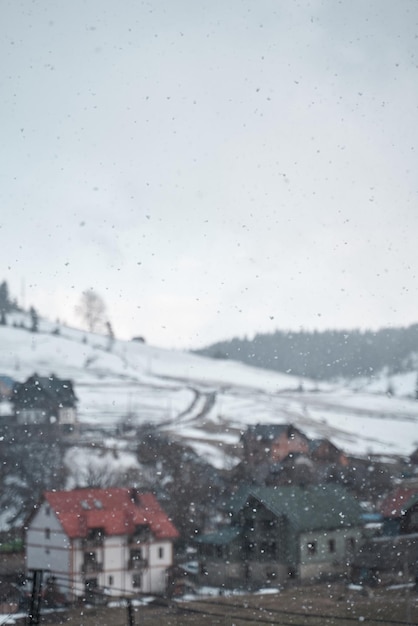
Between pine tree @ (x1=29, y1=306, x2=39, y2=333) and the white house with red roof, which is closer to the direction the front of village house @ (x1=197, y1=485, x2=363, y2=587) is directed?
the white house with red roof

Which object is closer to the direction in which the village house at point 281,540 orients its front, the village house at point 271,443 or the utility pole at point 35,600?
the utility pole

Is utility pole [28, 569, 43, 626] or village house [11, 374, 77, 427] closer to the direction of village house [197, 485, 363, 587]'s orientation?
the utility pole

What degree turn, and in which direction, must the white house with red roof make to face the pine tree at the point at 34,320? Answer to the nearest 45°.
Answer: approximately 135° to its left

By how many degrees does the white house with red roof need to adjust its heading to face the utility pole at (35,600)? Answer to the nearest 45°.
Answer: approximately 45° to its right
